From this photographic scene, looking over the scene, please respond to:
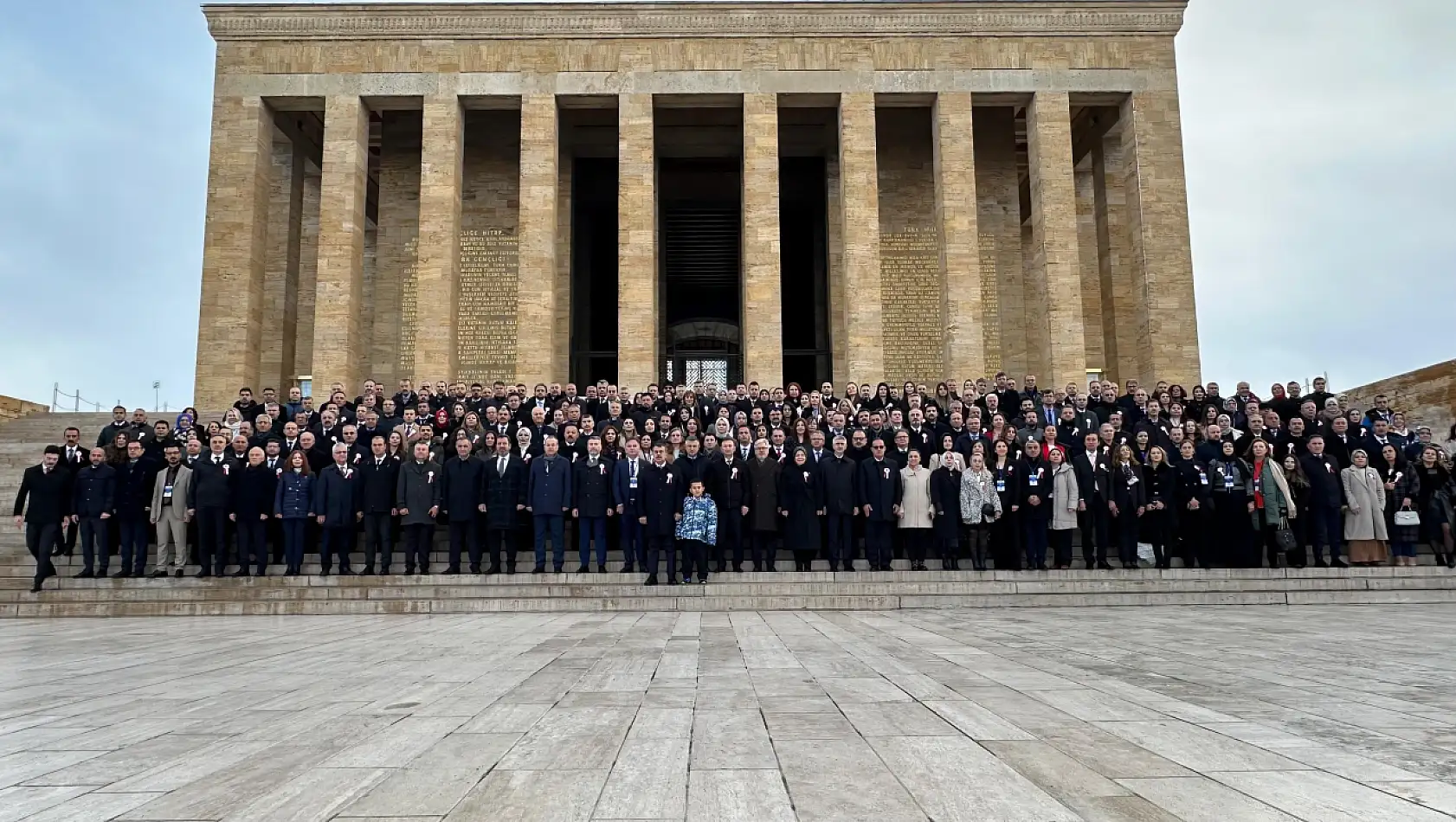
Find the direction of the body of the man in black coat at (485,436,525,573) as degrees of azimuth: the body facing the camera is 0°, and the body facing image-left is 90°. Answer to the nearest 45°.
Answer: approximately 0°

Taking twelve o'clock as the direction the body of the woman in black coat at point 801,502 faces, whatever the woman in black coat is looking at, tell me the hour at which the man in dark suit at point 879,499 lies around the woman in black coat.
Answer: The man in dark suit is roughly at 9 o'clock from the woman in black coat.

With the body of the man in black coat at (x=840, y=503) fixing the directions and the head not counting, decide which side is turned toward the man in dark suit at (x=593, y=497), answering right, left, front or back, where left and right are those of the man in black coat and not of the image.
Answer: right

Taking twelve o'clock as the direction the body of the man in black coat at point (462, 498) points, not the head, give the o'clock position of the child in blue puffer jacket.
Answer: The child in blue puffer jacket is roughly at 10 o'clock from the man in black coat.

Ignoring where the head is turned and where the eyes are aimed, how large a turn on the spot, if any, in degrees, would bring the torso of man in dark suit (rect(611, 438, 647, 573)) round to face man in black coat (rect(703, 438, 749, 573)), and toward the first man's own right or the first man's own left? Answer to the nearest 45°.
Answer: approximately 90° to the first man's own left

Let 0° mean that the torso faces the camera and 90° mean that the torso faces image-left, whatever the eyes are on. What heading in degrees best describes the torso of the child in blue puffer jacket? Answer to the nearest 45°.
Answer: approximately 0°
